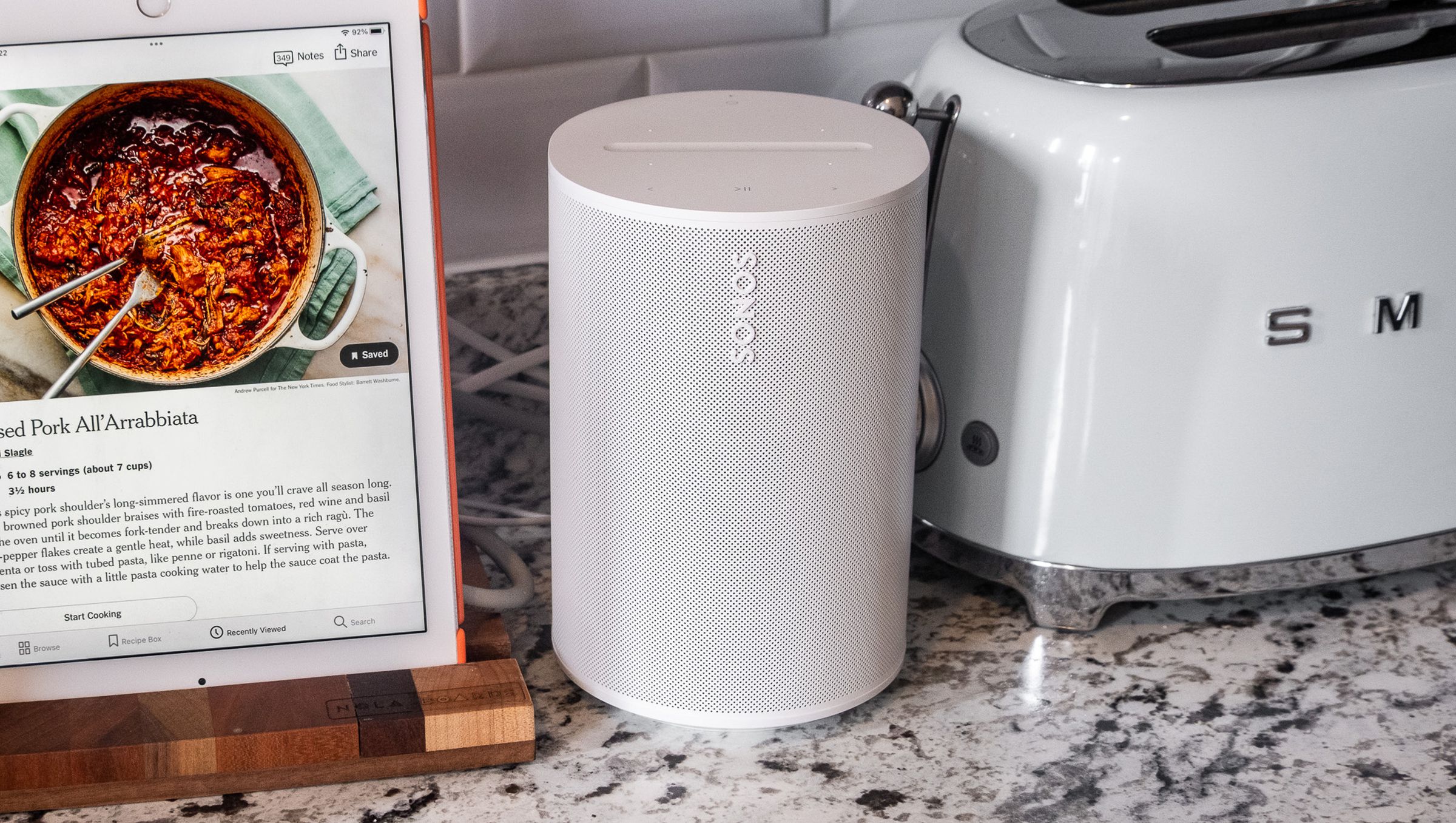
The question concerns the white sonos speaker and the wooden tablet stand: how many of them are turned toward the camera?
2

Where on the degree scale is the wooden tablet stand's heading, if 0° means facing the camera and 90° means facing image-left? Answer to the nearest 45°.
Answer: approximately 0°
